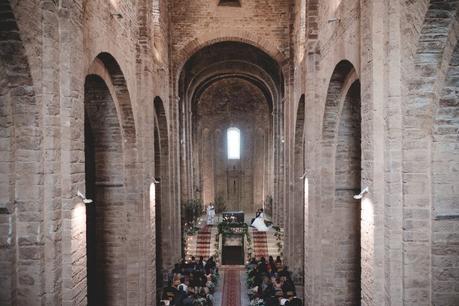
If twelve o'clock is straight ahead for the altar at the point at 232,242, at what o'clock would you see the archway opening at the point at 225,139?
The archway opening is roughly at 6 o'clock from the altar.

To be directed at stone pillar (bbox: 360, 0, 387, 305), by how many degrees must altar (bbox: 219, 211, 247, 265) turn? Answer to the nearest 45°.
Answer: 0° — it already faces it

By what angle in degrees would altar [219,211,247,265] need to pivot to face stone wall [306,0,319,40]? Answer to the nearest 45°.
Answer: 0° — it already faces it

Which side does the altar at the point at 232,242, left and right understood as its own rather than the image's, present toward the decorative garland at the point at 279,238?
left

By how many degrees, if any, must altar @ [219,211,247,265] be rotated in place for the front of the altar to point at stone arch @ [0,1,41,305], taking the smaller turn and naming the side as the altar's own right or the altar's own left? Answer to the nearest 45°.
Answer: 0° — it already faces it

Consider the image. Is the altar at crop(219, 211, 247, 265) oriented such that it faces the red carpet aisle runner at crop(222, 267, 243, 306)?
yes

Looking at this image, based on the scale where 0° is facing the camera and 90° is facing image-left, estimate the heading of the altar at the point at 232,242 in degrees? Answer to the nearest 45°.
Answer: approximately 0°

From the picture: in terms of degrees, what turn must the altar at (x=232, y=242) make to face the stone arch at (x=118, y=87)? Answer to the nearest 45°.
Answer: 0° — it already faces it
